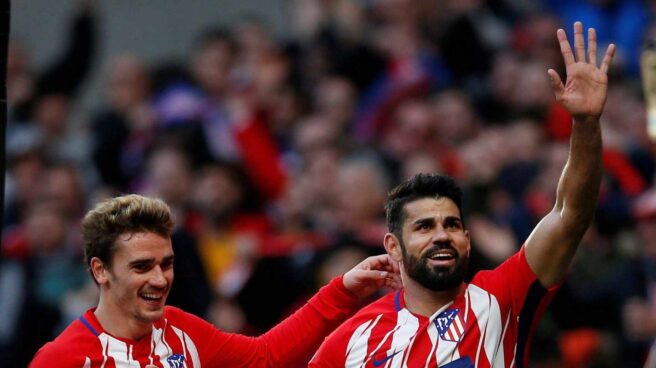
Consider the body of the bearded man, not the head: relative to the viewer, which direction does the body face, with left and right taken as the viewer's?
facing the viewer
